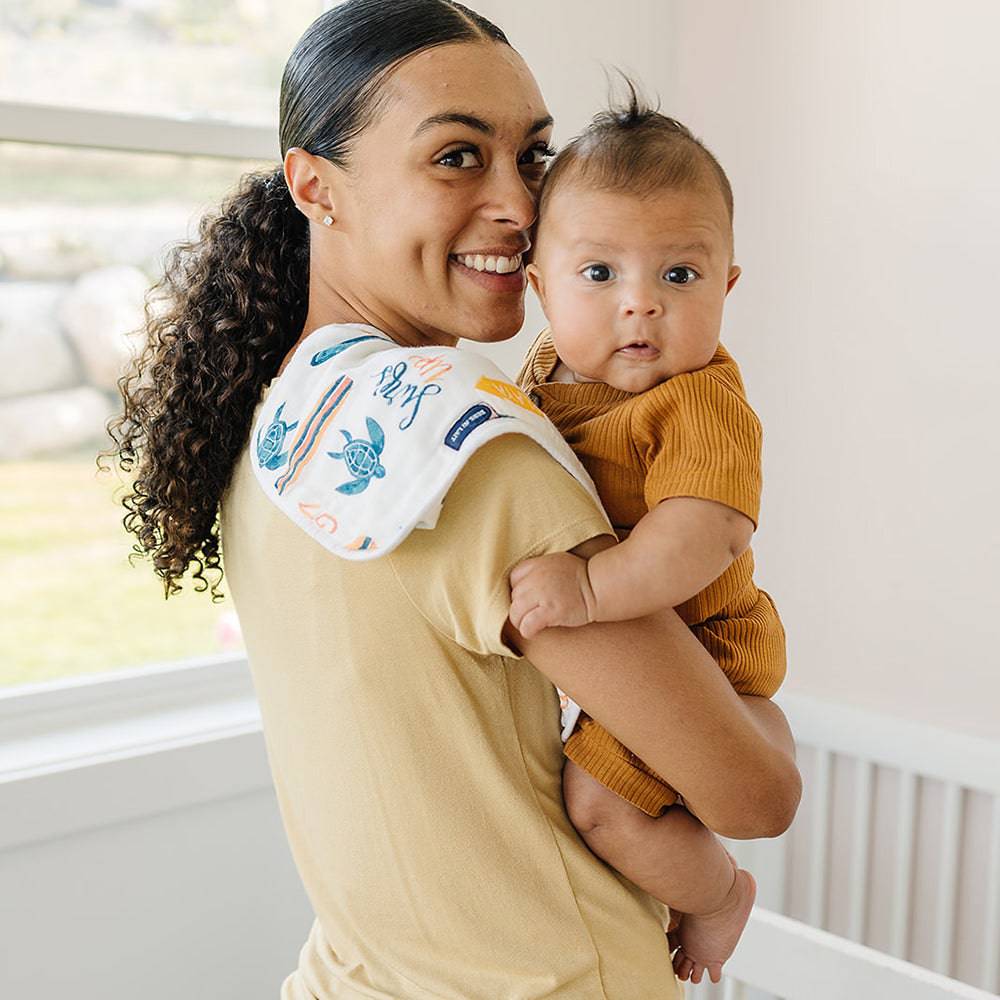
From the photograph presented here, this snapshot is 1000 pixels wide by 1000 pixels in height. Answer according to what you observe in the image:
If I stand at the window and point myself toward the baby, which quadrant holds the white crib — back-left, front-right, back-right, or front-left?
front-left

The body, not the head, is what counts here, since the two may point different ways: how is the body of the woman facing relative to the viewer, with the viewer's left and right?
facing away from the viewer and to the right of the viewer

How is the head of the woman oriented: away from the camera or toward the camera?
toward the camera

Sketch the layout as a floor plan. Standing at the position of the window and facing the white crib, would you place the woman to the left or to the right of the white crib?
right

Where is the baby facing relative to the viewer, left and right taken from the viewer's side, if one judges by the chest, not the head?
facing the viewer and to the left of the viewer

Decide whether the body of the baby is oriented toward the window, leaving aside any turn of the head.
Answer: no

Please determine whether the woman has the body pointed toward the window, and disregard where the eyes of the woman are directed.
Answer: no

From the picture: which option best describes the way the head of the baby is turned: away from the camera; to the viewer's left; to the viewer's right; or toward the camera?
toward the camera
